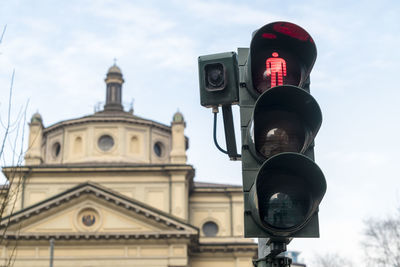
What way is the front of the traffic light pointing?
toward the camera
